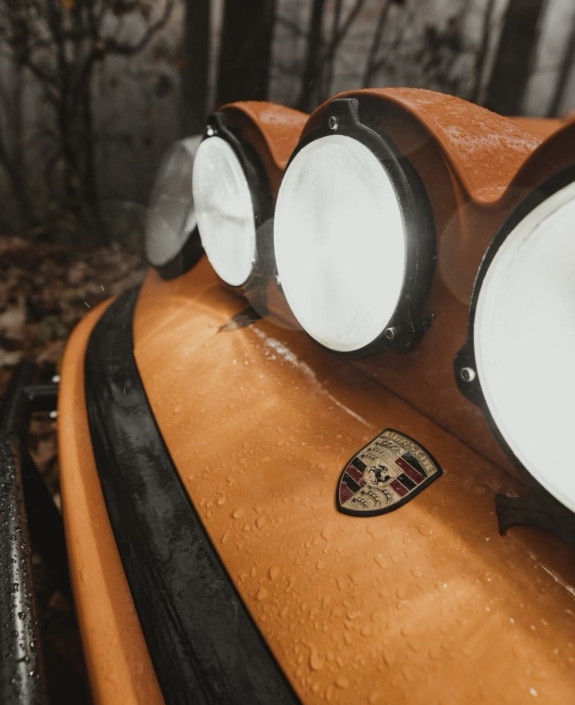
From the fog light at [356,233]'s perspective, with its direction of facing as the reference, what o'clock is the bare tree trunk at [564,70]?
The bare tree trunk is roughly at 5 o'clock from the fog light.

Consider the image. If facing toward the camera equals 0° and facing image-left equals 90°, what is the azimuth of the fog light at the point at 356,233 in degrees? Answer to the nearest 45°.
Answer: approximately 45°

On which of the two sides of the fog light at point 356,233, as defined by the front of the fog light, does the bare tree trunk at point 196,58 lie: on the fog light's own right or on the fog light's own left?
on the fog light's own right

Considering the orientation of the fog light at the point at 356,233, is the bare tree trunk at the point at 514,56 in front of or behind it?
behind

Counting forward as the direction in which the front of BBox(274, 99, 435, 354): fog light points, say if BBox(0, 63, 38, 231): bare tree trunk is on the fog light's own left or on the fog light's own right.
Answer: on the fog light's own right

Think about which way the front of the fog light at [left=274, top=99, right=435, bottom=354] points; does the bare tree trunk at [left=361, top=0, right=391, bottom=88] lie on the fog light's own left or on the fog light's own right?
on the fog light's own right

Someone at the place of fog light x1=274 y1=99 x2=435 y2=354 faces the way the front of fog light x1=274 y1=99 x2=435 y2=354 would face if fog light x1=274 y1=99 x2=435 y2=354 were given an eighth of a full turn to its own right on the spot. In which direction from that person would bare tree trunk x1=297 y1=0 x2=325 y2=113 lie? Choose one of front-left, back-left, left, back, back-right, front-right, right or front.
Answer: right

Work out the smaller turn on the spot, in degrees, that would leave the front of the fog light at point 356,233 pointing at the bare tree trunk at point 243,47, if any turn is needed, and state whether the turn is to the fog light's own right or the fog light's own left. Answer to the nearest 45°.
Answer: approximately 135° to the fog light's own right

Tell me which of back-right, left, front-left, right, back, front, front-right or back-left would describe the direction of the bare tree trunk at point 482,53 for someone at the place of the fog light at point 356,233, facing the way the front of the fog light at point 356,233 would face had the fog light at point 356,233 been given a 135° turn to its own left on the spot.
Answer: left
